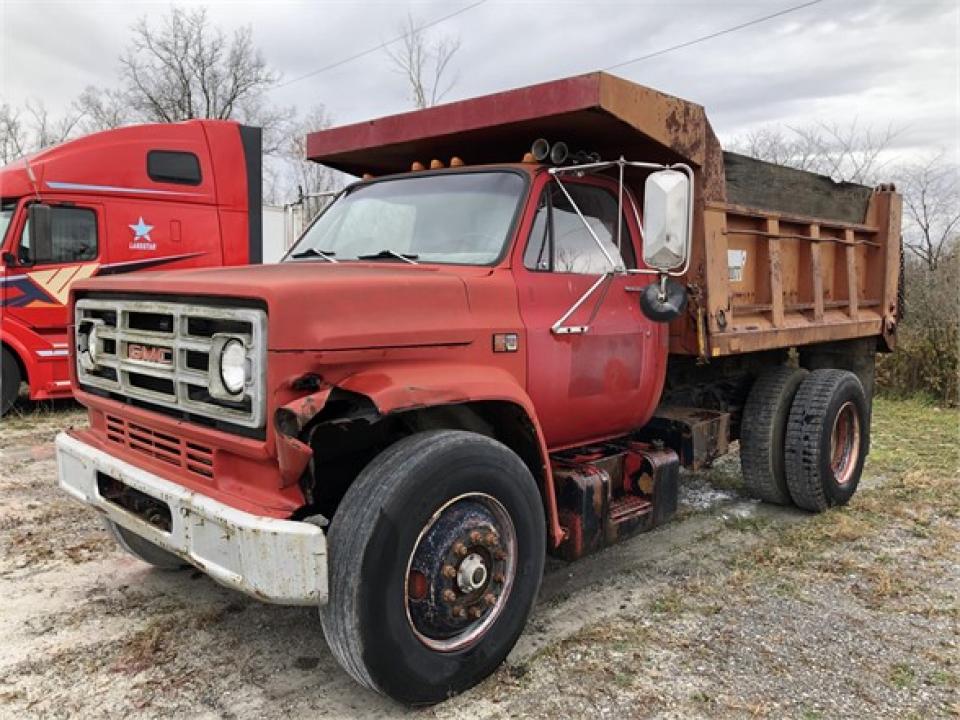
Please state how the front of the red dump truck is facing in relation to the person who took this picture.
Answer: facing the viewer and to the left of the viewer

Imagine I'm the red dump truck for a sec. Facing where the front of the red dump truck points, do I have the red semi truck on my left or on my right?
on my right
